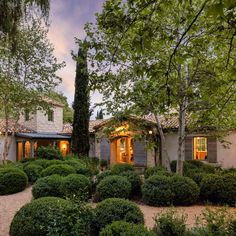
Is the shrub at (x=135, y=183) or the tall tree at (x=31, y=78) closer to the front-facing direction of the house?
the shrub

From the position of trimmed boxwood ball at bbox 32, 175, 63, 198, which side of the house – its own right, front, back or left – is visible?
front

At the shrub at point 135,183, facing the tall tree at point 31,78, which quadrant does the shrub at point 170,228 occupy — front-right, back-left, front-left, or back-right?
back-left

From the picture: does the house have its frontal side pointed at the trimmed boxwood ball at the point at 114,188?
yes

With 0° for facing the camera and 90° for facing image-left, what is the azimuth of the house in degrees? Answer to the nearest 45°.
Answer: approximately 0°

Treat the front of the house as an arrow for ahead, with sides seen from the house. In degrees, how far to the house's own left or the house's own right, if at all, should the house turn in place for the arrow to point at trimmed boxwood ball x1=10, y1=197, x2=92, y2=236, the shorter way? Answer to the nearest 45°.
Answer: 0° — it already faces it

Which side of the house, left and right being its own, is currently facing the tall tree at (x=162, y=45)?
front

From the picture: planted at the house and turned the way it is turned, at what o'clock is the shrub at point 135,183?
The shrub is roughly at 12 o'clock from the house.

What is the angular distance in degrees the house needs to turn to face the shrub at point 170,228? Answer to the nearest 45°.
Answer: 0° — it already faces it

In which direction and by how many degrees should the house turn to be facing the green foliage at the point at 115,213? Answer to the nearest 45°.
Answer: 0° — it already faces it
